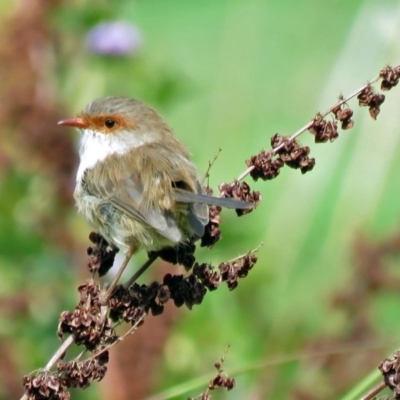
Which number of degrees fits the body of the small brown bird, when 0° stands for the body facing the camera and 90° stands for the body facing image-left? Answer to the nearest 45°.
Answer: approximately 90°
